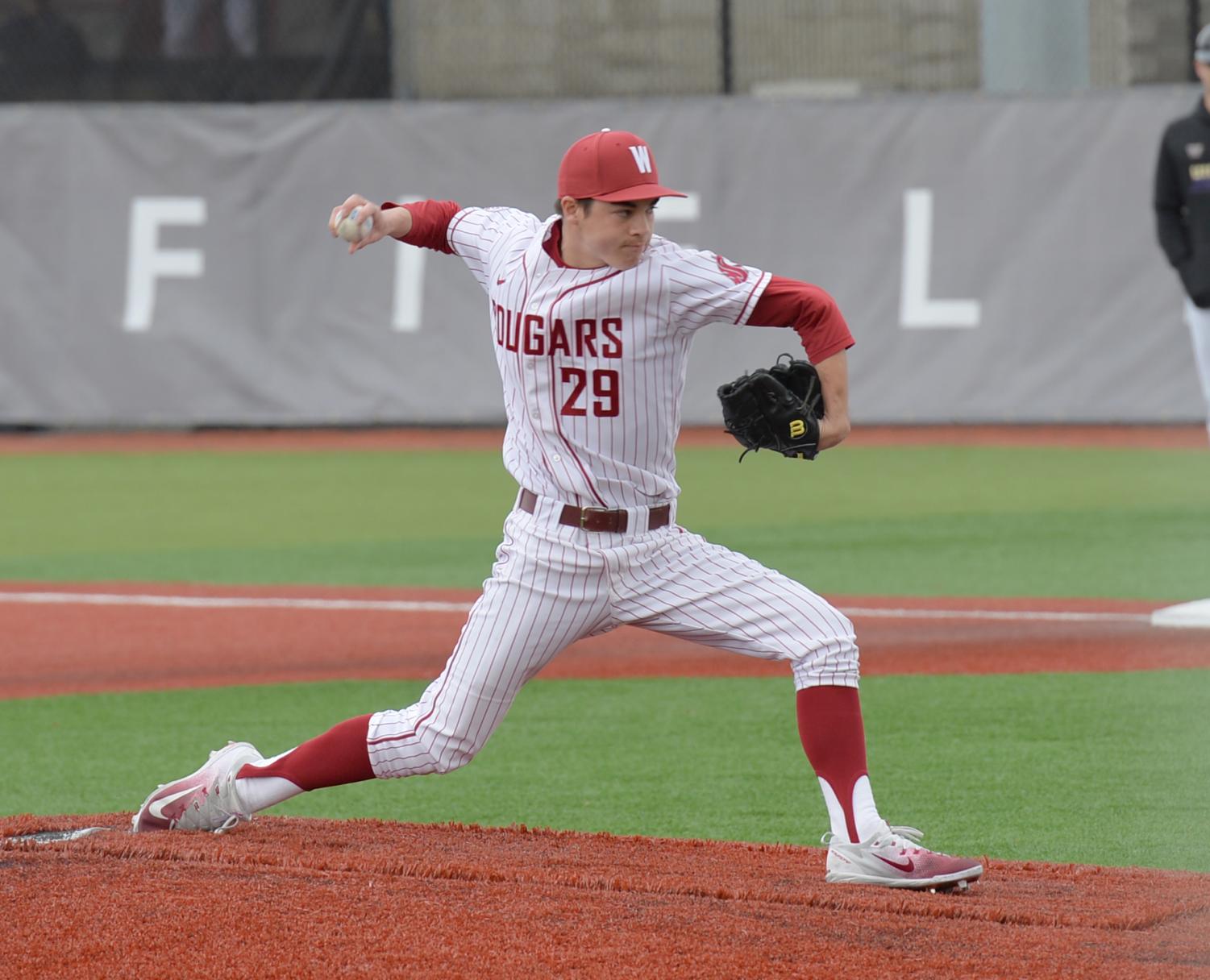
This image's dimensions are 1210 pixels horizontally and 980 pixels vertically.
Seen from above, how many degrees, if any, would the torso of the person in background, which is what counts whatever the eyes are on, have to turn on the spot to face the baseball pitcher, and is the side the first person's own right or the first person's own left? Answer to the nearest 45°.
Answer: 0° — they already face them

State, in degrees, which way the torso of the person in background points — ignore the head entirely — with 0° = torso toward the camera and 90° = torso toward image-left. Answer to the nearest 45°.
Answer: approximately 0°
